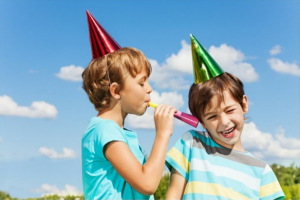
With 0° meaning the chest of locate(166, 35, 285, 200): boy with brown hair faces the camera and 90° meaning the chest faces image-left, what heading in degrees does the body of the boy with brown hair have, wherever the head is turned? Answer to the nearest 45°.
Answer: approximately 0°

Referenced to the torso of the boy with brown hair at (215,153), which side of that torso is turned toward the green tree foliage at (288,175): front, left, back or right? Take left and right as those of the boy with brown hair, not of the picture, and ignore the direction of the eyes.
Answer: back
